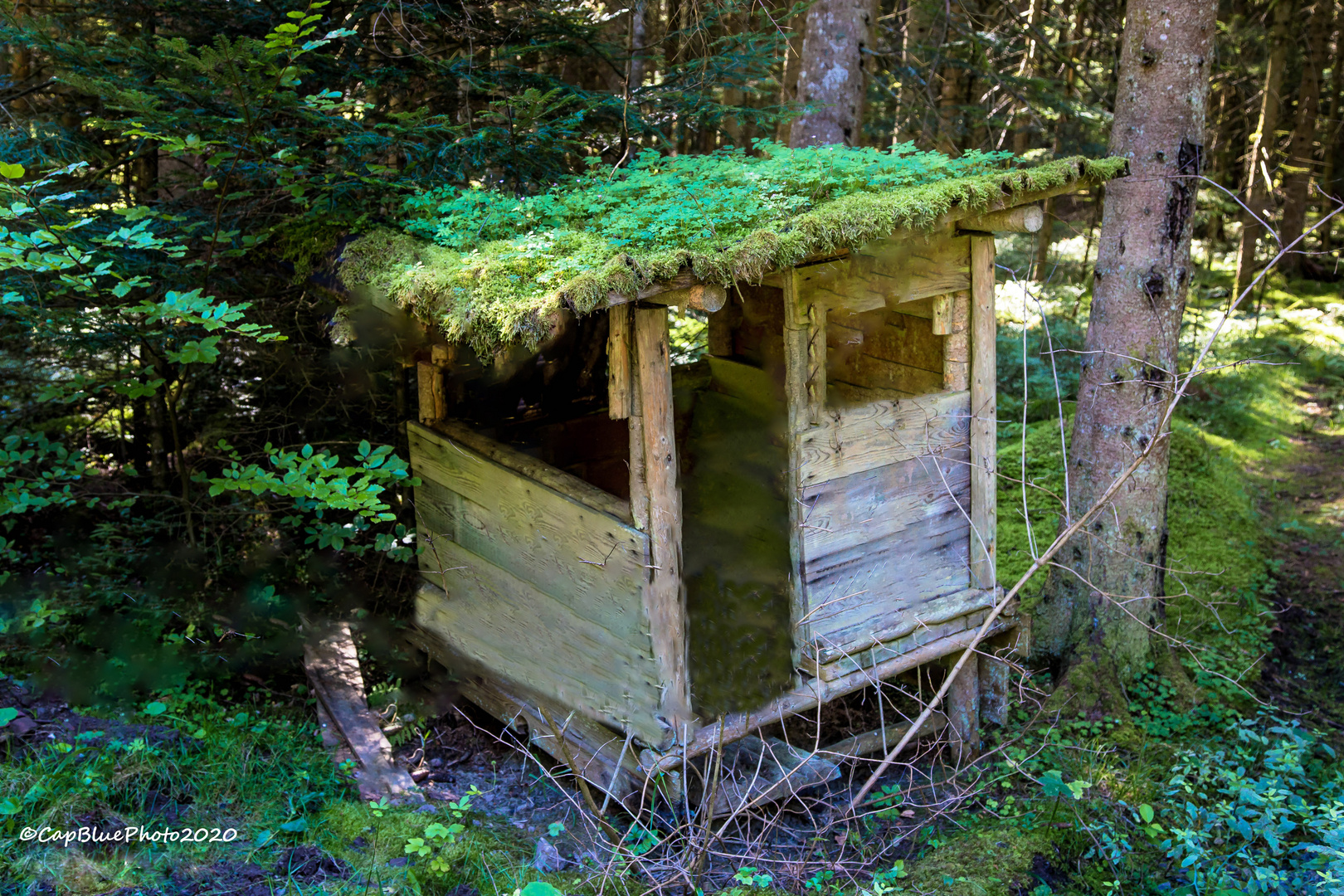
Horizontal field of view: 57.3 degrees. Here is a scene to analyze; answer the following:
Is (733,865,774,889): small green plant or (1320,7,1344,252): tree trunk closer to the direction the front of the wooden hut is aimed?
the small green plant

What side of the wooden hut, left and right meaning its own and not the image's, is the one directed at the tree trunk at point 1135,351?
left

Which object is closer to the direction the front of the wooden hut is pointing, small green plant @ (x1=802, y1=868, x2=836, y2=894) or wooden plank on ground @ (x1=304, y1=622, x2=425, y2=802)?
the small green plant

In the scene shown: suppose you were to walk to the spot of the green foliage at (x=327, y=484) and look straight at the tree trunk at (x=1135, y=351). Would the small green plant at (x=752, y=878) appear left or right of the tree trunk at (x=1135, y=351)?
right

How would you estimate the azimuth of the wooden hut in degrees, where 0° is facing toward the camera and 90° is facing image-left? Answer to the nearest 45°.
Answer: approximately 315°

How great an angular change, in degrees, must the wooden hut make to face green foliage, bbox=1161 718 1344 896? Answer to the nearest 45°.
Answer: approximately 45° to its left

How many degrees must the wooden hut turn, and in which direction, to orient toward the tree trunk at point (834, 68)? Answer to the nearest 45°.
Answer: approximately 135° to its left

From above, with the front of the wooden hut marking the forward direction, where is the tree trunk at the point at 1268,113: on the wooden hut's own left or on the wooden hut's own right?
on the wooden hut's own left

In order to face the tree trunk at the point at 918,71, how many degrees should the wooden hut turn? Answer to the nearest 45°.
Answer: approximately 135° to its left

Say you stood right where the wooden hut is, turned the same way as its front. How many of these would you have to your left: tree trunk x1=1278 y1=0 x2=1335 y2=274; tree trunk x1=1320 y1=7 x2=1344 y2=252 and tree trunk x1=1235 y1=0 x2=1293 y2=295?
3

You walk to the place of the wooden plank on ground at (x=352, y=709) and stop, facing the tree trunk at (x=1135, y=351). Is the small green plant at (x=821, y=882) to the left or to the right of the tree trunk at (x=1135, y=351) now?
right

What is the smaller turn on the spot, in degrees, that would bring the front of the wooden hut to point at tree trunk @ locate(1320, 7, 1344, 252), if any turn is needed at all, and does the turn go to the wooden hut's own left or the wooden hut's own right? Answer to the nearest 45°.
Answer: approximately 90° to the wooden hut's own left
